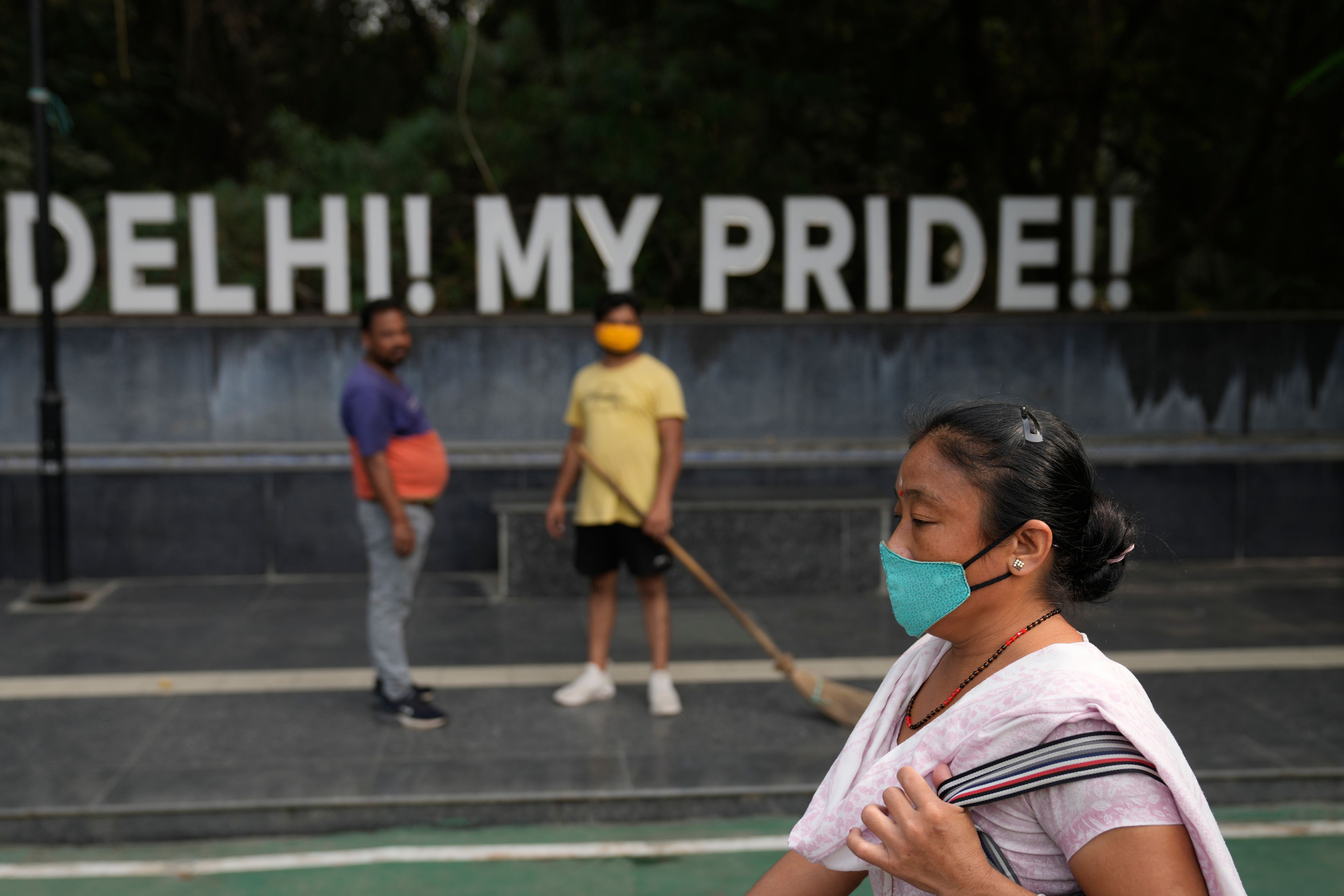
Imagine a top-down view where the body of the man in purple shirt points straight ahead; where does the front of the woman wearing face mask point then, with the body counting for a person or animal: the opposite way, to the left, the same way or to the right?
the opposite way

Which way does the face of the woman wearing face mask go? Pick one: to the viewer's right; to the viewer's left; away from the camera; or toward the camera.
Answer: to the viewer's left

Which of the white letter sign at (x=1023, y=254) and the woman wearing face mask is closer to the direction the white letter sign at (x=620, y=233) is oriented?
the woman wearing face mask

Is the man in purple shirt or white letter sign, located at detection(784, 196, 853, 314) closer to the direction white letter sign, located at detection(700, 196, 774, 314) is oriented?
the man in purple shirt

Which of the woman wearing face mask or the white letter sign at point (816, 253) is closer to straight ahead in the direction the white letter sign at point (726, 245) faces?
the woman wearing face mask

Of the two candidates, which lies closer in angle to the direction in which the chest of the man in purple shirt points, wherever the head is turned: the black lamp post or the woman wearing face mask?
the woman wearing face mask

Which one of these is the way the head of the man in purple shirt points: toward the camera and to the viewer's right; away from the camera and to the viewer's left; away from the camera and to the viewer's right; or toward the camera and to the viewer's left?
toward the camera and to the viewer's right

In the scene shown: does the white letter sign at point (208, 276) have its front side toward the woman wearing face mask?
yes

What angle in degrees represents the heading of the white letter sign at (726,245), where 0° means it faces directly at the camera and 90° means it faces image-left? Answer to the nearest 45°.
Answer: approximately 0°

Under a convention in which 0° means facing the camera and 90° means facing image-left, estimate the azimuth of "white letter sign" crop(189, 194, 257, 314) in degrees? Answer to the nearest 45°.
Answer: approximately 0°
